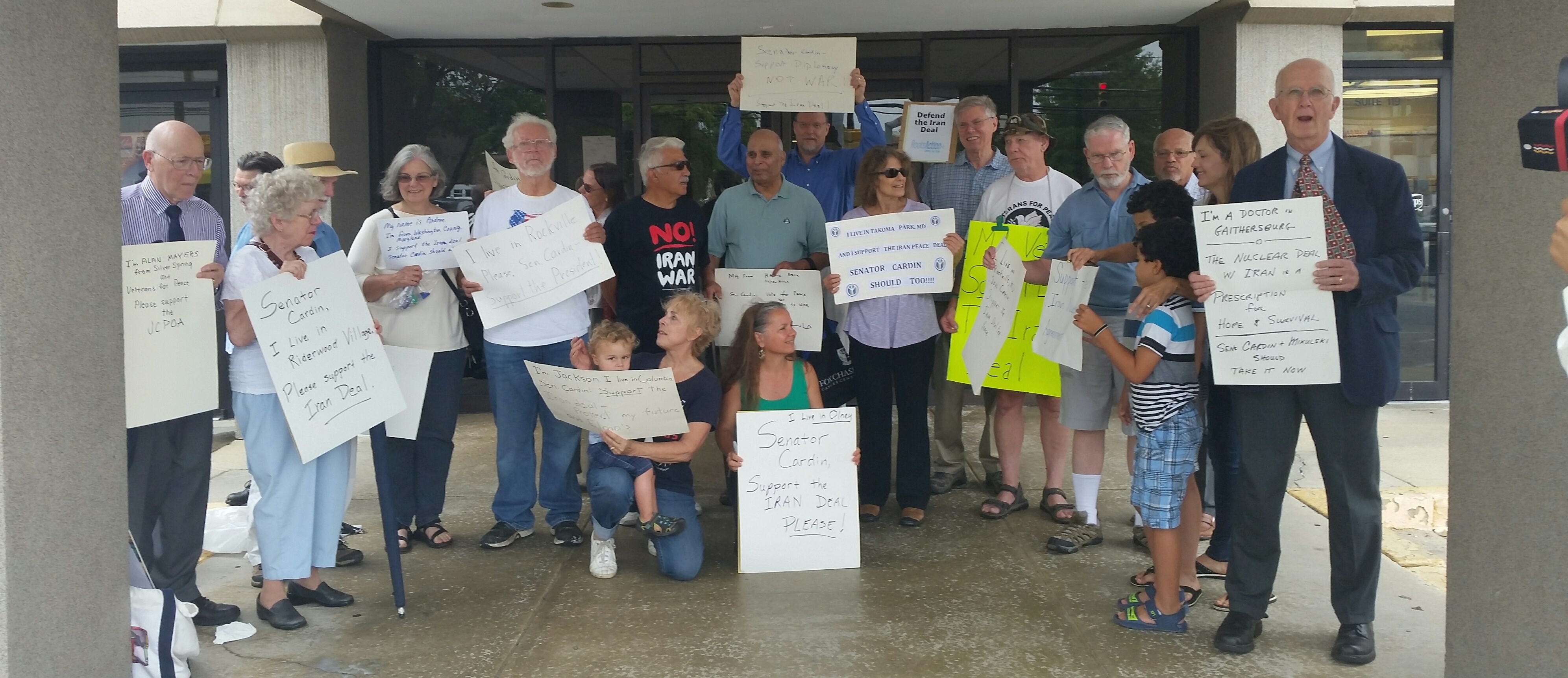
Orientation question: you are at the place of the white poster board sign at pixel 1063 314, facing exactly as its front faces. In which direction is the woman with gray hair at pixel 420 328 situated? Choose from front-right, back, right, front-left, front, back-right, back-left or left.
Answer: right

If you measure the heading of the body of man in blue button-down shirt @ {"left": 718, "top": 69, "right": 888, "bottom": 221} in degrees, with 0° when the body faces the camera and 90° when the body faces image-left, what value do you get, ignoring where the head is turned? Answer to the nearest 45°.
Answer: approximately 0°

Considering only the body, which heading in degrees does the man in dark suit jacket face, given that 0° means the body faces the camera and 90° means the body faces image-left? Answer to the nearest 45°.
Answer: approximately 0°
